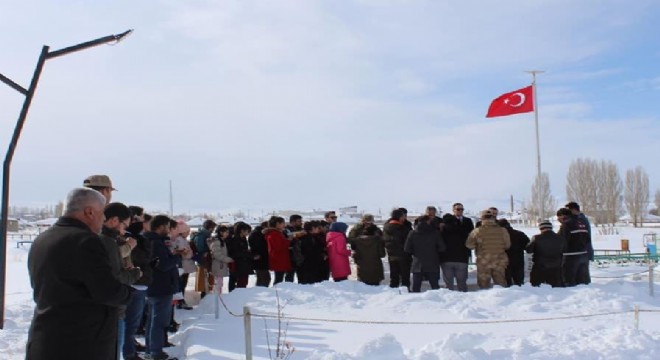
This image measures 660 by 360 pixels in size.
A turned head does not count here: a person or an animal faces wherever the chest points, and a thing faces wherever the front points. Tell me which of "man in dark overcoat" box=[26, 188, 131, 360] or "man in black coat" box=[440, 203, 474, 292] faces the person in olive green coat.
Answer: the man in dark overcoat

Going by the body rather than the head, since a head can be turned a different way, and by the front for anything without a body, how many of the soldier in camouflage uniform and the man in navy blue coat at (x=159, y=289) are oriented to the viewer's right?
1

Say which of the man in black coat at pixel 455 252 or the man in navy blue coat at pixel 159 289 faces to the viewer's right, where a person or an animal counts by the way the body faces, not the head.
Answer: the man in navy blue coat at pixel 159 289

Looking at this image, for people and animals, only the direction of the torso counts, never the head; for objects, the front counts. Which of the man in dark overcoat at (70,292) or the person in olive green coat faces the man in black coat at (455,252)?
the man in dark overcoat

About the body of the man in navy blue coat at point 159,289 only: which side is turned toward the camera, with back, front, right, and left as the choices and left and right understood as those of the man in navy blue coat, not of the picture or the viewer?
right

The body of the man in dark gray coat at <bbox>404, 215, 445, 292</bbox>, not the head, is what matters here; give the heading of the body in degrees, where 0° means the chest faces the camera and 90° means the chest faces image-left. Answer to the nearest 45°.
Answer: approximately 180°

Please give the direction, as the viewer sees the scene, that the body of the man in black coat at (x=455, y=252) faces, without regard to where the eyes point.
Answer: toward the camera

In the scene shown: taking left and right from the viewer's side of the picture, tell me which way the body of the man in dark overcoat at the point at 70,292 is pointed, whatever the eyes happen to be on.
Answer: facing away from the viewer and to the right of the viewer

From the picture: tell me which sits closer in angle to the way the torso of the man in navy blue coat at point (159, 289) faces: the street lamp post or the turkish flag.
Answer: the turkish flag

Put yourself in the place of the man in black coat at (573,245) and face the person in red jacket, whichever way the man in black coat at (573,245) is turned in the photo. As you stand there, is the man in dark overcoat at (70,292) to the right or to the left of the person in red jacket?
left

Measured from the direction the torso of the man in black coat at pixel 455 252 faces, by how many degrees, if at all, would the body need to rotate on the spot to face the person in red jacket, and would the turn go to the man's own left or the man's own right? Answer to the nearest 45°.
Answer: approximately 90° to the man's own right

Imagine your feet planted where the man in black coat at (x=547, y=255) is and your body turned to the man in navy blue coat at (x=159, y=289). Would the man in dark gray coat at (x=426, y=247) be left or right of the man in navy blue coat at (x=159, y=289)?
right

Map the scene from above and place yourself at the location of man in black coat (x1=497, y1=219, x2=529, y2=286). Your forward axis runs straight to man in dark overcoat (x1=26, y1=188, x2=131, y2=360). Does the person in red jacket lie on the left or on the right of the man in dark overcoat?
right
